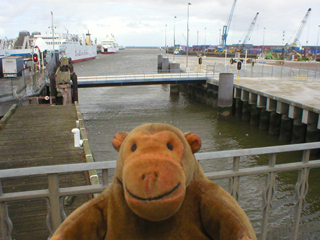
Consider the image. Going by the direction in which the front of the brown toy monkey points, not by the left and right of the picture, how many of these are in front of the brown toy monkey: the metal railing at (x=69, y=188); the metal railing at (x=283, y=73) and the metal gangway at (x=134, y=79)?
0

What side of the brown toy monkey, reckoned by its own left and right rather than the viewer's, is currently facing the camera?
front

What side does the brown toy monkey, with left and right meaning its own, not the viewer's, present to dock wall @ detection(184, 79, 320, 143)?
back

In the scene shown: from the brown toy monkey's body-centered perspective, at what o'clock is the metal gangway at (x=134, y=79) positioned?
The metal gangway is roughly at 6 o'clock from the brown toy monkey.

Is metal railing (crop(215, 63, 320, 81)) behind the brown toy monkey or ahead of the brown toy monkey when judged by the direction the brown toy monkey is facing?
behind

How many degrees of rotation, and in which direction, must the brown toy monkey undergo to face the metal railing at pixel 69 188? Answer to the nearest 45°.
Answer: approximately 135° to its right
